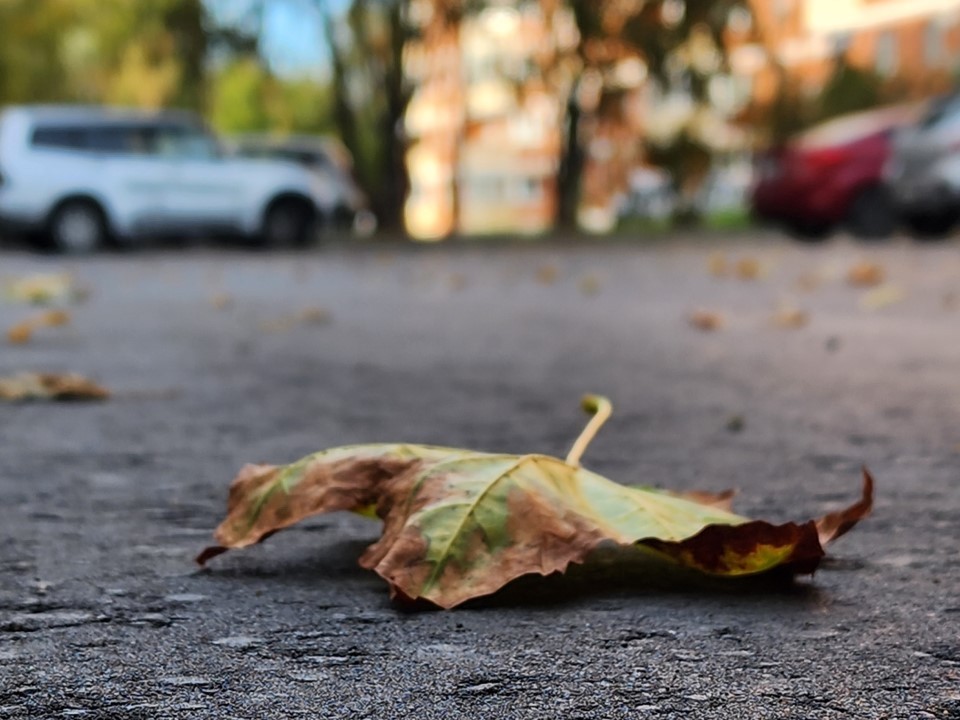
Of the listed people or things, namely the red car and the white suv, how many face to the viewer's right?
1

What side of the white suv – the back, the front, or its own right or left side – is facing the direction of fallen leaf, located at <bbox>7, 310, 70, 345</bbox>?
right

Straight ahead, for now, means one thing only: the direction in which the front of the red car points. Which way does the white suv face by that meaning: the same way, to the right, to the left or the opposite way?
the opposite way

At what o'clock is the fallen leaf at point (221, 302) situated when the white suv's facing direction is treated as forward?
The fallen leaf is roughly at 3 o'clock from the white suv.

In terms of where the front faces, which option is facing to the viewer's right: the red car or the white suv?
the white suv

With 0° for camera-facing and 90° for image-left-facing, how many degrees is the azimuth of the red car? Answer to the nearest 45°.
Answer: approximately 45°

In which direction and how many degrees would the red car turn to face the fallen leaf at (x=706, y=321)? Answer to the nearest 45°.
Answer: approximately 45° to its left

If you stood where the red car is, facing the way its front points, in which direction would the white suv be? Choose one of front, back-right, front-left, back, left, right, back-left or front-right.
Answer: front-right

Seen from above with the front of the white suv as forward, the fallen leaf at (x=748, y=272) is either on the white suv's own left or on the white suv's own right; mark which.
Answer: on the white suv's own right

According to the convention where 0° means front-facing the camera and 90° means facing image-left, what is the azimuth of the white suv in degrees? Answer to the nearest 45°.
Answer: approximately 270°

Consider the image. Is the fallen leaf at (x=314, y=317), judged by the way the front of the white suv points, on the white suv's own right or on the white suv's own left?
on the white suv's own right

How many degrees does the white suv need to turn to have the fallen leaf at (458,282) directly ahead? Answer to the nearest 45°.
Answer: approximately 90° to its right
